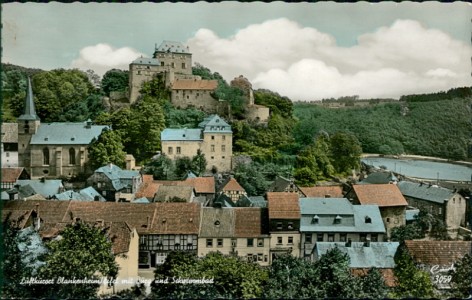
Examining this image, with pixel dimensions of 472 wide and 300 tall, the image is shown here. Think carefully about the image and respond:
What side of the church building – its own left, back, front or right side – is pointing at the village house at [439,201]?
back

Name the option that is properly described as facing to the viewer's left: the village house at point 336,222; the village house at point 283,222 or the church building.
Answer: the church building

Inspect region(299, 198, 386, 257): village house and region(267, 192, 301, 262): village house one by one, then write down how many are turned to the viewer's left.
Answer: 0

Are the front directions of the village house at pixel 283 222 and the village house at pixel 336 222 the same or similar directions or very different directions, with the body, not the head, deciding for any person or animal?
same or similar directions

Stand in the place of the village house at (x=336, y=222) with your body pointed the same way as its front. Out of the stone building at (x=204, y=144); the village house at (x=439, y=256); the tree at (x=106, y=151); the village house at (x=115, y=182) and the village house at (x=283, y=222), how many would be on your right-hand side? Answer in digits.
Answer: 4

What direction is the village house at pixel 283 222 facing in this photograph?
toward the camera

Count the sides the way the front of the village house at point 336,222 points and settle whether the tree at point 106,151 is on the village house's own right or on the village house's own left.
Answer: on the village house's own right

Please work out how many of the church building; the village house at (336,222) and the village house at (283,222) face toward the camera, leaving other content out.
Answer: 2

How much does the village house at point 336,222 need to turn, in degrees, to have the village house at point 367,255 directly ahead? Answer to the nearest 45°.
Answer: approximately 45° to its left

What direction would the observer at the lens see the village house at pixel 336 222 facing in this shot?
facing the viewer

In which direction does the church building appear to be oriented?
to the viewer's left

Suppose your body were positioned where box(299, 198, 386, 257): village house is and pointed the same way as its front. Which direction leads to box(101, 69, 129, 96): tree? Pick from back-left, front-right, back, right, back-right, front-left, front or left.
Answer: right

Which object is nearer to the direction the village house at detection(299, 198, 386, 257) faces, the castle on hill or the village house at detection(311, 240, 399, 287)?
the village house

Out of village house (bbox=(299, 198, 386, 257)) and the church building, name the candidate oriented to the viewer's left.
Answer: the church building
